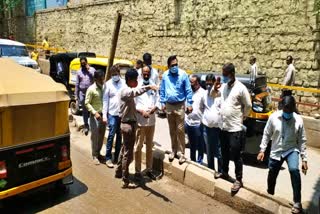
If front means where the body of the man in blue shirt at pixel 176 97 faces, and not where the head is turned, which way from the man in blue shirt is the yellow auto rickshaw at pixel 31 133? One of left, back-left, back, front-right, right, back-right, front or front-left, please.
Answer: front-right

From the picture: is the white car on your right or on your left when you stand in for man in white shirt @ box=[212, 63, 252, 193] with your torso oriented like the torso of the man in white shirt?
on your right

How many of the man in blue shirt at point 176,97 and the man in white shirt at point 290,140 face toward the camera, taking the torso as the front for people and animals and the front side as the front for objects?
2

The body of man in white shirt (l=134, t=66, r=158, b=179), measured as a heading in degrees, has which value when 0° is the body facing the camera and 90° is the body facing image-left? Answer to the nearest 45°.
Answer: approximately 0°
